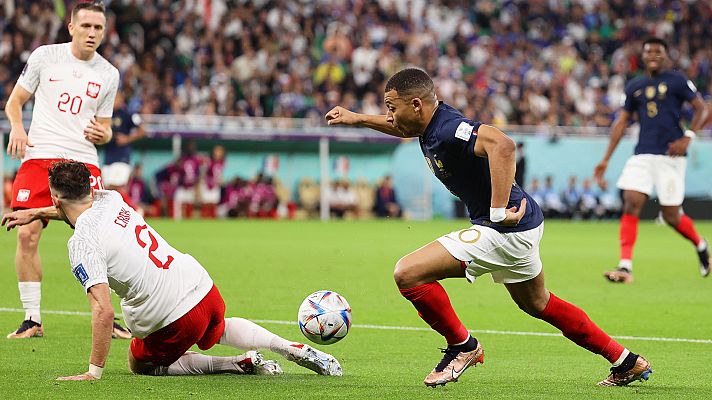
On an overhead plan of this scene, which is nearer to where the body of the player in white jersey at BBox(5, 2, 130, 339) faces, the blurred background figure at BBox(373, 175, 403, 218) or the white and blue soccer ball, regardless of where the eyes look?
the white and blue soccer ball

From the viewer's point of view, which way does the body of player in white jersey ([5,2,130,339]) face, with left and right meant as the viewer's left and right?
facing the viewer

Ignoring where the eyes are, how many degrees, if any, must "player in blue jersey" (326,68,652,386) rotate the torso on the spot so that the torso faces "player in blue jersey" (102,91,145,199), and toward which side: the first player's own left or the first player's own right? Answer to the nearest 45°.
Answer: approximately 45° to the first player's own right

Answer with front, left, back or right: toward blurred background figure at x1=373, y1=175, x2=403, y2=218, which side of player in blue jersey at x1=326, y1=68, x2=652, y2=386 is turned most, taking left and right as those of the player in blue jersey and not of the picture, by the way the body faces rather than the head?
right

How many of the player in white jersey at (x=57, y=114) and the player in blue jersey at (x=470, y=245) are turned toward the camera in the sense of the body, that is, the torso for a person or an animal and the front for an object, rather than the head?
1

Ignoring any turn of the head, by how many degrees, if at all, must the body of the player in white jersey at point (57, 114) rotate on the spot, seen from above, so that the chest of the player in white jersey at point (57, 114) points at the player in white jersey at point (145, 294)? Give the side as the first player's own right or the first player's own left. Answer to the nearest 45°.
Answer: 0° — they already face them

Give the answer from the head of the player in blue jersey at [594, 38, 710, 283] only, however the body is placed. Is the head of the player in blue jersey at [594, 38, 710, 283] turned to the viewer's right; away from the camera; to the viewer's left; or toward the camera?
toward the camera

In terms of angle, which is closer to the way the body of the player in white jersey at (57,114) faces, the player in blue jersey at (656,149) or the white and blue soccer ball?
the white and blue soccer ball

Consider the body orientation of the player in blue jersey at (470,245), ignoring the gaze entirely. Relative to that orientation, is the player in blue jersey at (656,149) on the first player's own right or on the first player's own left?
on the first player's own right

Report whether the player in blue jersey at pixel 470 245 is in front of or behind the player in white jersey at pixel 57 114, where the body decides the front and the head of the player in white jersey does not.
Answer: in front

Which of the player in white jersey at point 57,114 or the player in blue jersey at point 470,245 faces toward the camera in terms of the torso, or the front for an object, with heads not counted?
the player in white jersey

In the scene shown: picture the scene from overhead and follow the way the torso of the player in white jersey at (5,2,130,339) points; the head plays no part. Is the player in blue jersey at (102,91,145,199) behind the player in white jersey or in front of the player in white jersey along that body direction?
behind

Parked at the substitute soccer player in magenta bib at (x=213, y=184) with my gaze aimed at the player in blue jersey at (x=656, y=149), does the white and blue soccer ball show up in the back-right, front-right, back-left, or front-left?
front-right

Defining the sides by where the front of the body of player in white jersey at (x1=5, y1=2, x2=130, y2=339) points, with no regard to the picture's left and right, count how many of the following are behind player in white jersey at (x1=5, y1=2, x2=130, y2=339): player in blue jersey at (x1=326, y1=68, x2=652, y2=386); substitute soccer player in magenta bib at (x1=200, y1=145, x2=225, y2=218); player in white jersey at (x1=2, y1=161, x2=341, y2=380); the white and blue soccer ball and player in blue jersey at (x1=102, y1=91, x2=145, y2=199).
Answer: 2

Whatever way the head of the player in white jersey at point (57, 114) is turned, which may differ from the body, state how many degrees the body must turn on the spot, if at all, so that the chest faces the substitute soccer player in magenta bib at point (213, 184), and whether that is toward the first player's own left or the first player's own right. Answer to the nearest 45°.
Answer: approximately 180°

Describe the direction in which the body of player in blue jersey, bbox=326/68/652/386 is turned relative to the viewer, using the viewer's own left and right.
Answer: facing to the left of the viewer

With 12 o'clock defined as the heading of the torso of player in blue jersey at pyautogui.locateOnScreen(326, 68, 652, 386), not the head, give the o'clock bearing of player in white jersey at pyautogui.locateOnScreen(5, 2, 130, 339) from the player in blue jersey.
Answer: The player in white jersey is roughly at 1 o'clock from the player in blue jersey.

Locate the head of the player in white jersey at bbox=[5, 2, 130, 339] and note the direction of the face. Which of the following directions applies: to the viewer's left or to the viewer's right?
to the viewer's right

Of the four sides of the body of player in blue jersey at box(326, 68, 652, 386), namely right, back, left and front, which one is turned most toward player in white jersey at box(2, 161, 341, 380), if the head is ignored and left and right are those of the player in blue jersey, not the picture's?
front
